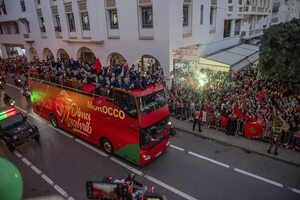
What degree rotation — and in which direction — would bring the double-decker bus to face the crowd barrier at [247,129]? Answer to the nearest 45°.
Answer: approximately 45° to its left

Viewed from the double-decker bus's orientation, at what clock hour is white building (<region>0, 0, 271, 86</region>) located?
The white building is roughly at 8 o'clock from the double-decker bus.

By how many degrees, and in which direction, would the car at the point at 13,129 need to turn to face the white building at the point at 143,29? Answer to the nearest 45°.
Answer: approximately 90° to its left

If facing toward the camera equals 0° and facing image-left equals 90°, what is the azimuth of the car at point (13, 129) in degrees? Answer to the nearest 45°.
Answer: approximately 315°

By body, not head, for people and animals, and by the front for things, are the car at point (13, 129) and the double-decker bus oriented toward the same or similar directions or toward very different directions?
same or similar directions

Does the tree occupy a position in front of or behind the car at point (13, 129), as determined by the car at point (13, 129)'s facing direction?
in front

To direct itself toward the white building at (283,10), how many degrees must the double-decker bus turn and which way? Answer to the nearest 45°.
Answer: approximately 90° to its left

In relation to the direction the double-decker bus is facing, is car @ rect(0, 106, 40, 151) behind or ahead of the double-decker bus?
behind

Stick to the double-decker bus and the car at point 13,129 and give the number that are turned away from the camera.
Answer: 0
